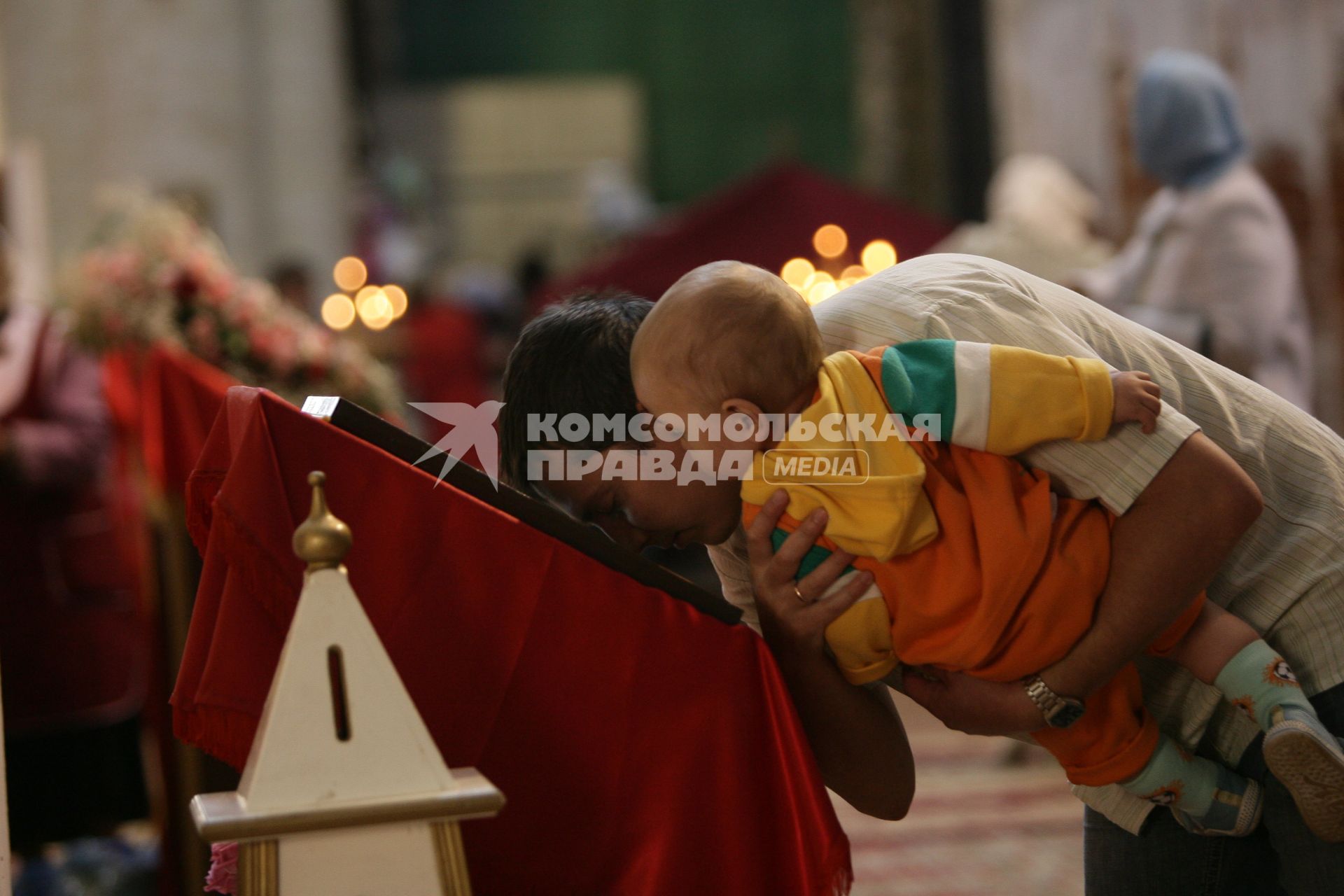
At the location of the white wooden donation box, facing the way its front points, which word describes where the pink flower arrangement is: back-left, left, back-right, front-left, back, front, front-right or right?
back

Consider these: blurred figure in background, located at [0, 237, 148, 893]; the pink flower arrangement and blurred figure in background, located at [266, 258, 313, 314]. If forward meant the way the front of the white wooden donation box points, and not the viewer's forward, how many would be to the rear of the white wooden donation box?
3

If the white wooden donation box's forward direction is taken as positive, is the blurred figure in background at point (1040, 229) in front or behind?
behind

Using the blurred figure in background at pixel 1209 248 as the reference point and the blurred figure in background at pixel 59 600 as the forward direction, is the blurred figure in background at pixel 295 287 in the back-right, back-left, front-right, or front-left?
front-right

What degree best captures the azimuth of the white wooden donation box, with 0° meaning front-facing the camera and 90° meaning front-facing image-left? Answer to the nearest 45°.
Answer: approximately 0°

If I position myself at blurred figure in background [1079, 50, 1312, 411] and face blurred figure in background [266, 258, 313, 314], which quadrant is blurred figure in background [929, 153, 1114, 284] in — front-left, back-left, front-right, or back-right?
front-right

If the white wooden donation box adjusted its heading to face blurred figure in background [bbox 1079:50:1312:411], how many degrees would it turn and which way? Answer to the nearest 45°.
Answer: approximately 135° to its left

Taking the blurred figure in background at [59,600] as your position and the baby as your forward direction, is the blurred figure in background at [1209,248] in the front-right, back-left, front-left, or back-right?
front-left

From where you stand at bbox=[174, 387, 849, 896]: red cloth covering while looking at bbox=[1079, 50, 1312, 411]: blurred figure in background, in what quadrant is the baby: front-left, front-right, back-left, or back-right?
front-right

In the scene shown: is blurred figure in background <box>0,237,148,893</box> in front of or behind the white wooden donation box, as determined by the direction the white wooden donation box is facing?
behind

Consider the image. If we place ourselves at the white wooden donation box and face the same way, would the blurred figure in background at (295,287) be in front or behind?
behind
